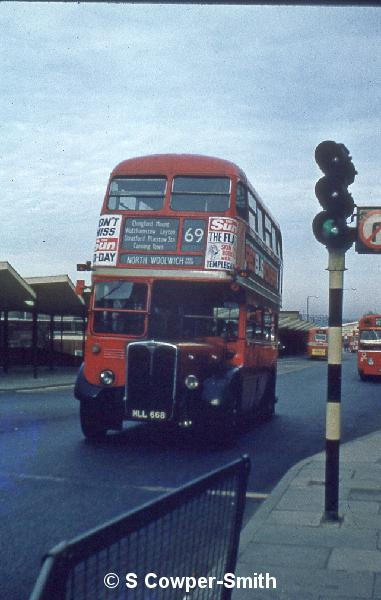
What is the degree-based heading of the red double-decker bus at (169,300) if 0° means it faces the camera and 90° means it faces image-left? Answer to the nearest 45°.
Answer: approximately 0°

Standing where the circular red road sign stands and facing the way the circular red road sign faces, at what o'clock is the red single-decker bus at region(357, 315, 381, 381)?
The red single-decker bus is roughly at 6 o'clock from the circular red road sign.

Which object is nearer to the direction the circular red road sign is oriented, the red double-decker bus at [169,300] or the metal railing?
the metal railing

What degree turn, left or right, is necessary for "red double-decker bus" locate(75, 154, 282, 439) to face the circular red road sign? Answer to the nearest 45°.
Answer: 0° — it already faces it

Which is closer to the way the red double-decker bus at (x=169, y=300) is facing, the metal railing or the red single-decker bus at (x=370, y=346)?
the metal railing

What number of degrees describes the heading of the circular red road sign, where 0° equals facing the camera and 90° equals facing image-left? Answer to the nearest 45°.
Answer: approximately 0°

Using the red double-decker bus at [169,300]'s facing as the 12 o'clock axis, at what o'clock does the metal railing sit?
The metal railing is roughly at 12 o'clock from the red double-decker bus.

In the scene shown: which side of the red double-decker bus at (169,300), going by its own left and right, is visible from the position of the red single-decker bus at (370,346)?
back

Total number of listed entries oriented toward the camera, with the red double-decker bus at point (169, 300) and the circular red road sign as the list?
2

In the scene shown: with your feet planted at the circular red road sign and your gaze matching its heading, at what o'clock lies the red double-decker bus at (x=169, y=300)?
The red double-decker bus is roughly at 5 o'clock from the circular red road sign.
